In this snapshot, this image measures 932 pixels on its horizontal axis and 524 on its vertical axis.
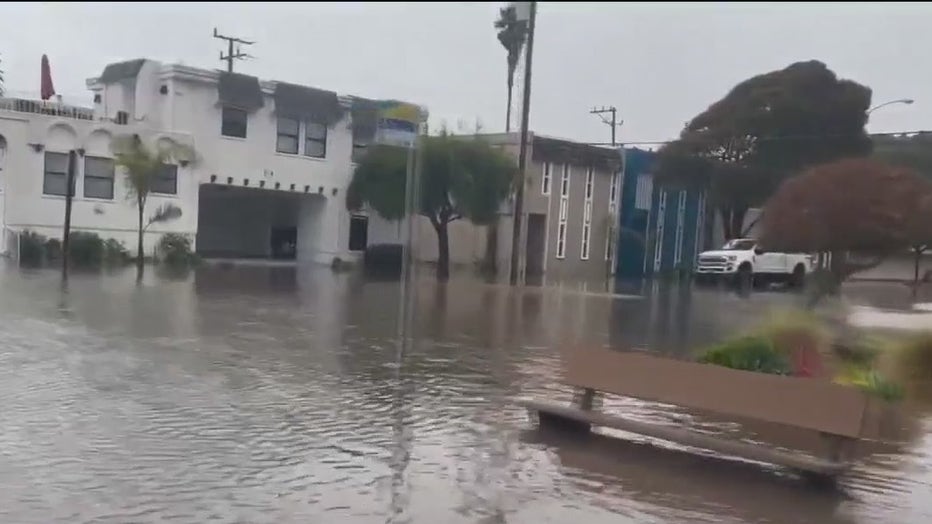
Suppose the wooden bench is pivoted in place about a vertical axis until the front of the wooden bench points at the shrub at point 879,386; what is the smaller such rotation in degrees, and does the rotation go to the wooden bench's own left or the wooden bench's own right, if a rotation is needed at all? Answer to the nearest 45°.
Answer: approximately 180°

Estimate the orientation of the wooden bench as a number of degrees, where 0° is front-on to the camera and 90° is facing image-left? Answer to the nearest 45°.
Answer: approximately 45°

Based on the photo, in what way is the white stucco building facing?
toward the camera

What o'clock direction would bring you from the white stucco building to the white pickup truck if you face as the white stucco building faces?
The white pickup truck is roughly at 10 o'clock from the white stucco building.

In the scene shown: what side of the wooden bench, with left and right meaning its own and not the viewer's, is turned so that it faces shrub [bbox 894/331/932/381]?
back

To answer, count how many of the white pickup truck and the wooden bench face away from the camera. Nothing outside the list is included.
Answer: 0

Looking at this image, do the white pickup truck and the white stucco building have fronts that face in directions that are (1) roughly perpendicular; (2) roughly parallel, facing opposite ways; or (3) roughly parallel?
roughly perpendicular

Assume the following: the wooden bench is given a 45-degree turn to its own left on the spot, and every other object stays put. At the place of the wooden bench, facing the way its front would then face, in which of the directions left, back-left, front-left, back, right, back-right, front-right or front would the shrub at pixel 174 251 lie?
back-right

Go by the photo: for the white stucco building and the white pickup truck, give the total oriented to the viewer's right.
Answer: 0

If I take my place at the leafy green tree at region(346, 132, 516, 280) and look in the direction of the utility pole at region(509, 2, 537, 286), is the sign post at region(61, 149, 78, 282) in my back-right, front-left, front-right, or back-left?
back-right

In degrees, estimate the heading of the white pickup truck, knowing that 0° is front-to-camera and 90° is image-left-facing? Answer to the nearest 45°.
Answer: approximately 45°

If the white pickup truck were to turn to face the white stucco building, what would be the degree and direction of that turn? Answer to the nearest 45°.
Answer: approximately 45° to its right

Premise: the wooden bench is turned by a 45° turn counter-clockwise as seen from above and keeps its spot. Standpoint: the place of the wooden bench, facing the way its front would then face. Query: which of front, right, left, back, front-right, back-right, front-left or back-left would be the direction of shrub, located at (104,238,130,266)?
back-right
